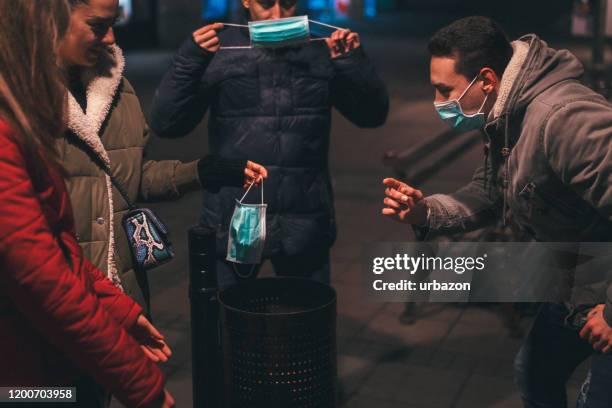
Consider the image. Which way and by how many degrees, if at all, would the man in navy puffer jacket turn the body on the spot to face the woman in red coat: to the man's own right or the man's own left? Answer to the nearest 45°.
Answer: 0° — they already face them

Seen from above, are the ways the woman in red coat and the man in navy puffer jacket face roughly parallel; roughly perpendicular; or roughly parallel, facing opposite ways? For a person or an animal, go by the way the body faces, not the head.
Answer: roughly perpendicular

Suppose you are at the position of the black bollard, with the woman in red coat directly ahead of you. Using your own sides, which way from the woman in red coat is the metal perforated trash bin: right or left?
left

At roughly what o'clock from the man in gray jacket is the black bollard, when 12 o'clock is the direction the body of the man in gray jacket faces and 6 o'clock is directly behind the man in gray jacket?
The black bollard is roughly at 12 o'clock from the man in gray jacket.

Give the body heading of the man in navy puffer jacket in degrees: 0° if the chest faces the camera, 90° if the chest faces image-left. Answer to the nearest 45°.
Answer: approximately 0°

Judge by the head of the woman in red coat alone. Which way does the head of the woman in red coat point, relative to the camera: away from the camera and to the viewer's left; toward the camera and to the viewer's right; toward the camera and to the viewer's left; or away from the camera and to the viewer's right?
away from the camera and to the viewer's right

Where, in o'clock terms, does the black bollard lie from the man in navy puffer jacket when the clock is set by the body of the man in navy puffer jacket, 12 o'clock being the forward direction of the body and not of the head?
The black bollard is roughly at 1 o'clock from the man in navy puffer jacket.

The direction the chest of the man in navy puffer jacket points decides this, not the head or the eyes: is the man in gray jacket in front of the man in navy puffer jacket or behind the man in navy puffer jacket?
in front

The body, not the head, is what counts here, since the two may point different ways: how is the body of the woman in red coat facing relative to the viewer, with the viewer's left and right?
facing to the right of the viewer

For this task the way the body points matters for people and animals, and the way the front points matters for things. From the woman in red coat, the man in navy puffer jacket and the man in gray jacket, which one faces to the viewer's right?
the woman in red coat

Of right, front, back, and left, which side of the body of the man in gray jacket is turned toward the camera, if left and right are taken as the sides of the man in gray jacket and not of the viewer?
left

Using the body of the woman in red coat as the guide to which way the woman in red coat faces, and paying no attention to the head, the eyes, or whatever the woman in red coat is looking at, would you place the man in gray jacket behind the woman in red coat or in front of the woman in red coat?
in front

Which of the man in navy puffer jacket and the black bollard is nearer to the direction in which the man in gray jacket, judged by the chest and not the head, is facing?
the black bollard
